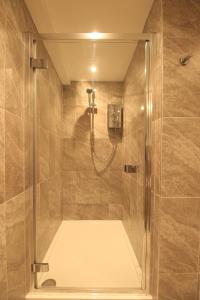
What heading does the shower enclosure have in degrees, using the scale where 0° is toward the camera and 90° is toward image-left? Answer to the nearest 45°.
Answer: approximately 0°
